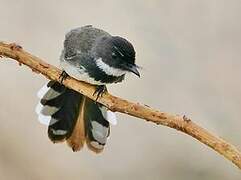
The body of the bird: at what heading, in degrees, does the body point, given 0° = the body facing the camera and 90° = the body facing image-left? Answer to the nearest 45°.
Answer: approximately 315°
